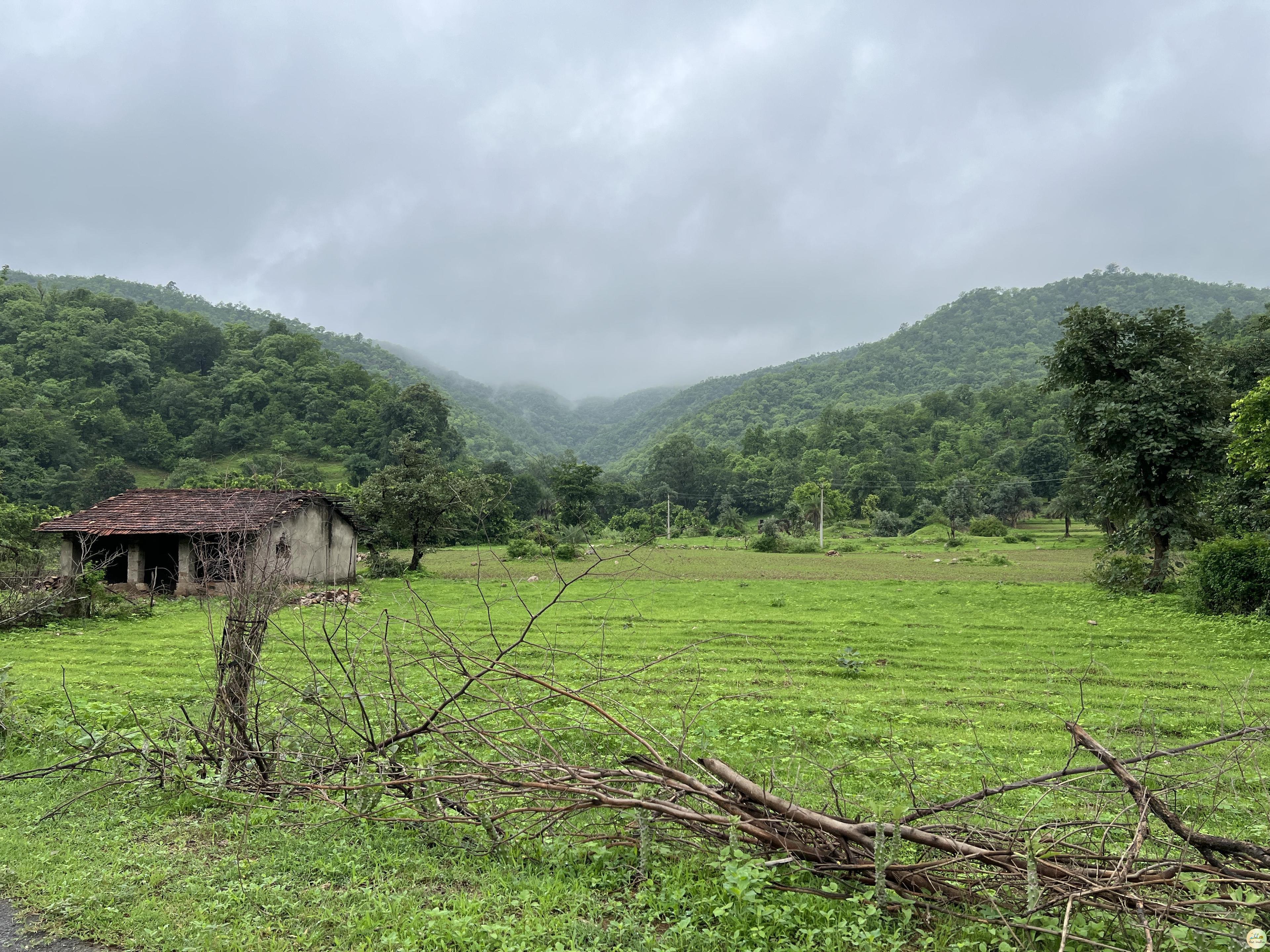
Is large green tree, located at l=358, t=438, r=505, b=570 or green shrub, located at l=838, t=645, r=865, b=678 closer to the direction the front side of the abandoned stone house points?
the green shrub

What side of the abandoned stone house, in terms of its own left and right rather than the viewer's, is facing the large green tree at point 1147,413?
left

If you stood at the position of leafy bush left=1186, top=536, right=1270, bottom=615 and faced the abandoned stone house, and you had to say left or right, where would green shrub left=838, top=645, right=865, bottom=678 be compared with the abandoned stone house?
left

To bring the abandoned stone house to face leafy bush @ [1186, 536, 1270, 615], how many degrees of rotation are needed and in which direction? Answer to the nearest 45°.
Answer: approximately 90° to its left

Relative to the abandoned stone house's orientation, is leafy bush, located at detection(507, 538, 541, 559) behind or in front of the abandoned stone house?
behind

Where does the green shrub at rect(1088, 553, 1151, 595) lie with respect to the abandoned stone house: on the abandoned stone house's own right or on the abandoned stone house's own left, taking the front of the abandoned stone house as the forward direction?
on the abandoned stone house's own left

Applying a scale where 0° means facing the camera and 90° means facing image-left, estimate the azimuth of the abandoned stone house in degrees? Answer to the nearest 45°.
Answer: approximately 45°

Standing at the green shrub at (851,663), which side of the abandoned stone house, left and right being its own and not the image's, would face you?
left
